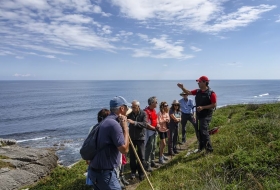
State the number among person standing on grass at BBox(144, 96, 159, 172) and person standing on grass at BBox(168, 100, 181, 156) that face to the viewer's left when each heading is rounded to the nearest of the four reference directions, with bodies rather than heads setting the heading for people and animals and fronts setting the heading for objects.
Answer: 0

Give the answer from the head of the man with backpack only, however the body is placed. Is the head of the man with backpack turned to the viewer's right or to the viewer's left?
to the viewer's right

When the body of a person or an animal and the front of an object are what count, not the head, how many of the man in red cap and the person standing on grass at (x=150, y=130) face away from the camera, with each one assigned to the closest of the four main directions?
0

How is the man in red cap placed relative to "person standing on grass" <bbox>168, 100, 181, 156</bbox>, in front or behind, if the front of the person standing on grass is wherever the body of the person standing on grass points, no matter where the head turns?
in front
